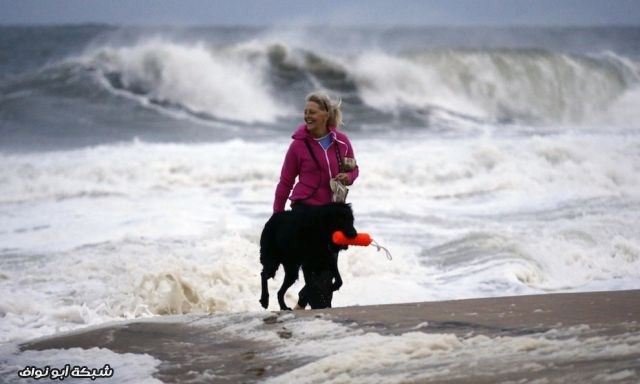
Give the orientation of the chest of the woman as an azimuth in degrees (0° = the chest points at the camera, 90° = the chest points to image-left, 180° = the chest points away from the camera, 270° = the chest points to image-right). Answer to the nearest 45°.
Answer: approximately 0°
